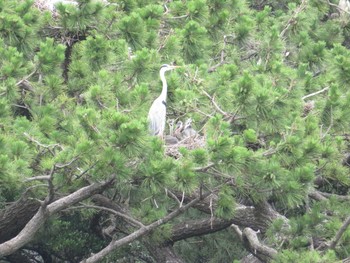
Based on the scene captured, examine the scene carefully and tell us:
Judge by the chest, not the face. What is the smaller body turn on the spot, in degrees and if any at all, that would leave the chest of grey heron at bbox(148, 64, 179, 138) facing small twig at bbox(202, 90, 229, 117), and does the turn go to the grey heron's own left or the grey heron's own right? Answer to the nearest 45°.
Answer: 0° — it already faces it

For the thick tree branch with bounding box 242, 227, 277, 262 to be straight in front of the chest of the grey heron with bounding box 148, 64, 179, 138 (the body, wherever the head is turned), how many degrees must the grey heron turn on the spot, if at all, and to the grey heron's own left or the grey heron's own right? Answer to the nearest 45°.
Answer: approximately 45° to the grey heron's own right

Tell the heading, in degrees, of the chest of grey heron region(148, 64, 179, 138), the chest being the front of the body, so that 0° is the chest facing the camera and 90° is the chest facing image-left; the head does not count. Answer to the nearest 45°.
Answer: approximately 270°
